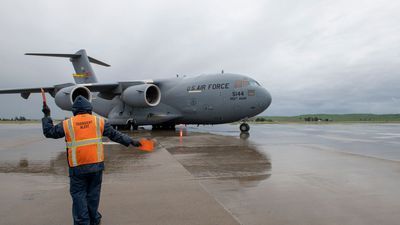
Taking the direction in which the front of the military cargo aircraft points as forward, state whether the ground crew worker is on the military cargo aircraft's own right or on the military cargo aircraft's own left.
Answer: on the military cargo aircraft's own right

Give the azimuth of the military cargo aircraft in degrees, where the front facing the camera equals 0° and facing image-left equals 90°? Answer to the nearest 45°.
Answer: approximately 315°

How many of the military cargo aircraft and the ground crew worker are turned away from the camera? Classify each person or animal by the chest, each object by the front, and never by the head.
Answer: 1

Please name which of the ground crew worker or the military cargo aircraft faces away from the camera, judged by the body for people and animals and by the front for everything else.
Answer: the ground crew worker

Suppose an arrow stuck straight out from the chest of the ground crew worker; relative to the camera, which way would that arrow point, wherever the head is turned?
away from the camera

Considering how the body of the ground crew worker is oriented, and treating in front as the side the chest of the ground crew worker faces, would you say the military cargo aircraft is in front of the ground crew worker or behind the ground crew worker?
in front

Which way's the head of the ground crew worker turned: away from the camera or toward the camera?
away from the camera
